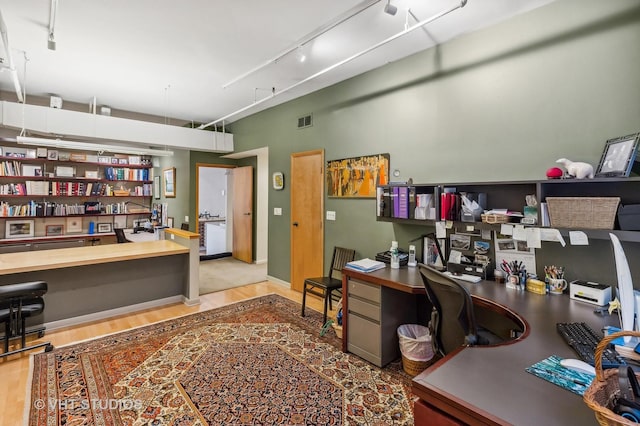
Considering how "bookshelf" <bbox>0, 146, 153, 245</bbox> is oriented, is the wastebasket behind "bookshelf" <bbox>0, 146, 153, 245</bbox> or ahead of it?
ahead

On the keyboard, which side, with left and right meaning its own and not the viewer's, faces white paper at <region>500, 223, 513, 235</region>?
right

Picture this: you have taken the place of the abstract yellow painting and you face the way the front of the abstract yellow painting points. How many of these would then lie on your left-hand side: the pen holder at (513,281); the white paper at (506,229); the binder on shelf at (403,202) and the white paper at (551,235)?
4

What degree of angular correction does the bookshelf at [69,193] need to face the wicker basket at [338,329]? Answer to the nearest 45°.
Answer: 0° — it already faces it

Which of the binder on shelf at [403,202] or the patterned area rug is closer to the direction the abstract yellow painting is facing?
the patterned area rug
